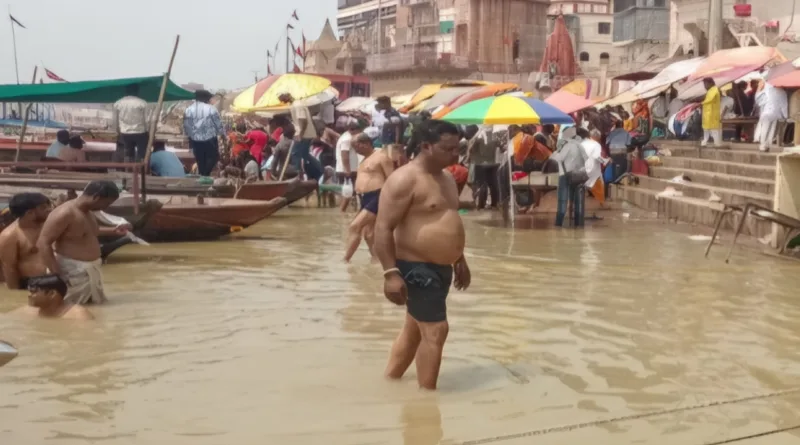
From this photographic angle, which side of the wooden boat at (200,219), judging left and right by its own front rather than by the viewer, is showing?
right

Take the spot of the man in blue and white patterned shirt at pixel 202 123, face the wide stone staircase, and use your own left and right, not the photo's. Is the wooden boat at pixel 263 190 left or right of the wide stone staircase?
right

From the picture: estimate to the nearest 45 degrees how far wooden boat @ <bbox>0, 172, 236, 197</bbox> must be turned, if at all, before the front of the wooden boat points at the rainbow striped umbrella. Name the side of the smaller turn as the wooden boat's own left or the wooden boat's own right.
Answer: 0° — it already faces it

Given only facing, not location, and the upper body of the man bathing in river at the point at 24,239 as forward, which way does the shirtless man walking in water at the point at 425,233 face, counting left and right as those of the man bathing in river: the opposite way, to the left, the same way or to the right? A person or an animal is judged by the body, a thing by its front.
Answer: to the right

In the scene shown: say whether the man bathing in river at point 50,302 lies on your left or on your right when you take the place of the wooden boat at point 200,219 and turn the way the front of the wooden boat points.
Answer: on your right

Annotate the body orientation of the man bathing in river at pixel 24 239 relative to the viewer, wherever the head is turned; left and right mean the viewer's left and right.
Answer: facing to the right of the viewer

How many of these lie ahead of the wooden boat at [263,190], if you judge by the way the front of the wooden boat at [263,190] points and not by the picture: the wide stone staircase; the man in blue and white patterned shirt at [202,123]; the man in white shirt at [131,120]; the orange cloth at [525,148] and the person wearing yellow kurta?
3

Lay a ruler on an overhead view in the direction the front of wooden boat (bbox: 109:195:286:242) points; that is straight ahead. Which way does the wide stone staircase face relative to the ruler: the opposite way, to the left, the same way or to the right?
the opposite way

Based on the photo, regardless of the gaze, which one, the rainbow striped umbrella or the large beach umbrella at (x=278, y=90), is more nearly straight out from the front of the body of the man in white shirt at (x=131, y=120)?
the large beach umbrella

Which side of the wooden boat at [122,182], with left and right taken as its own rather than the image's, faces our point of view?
right
